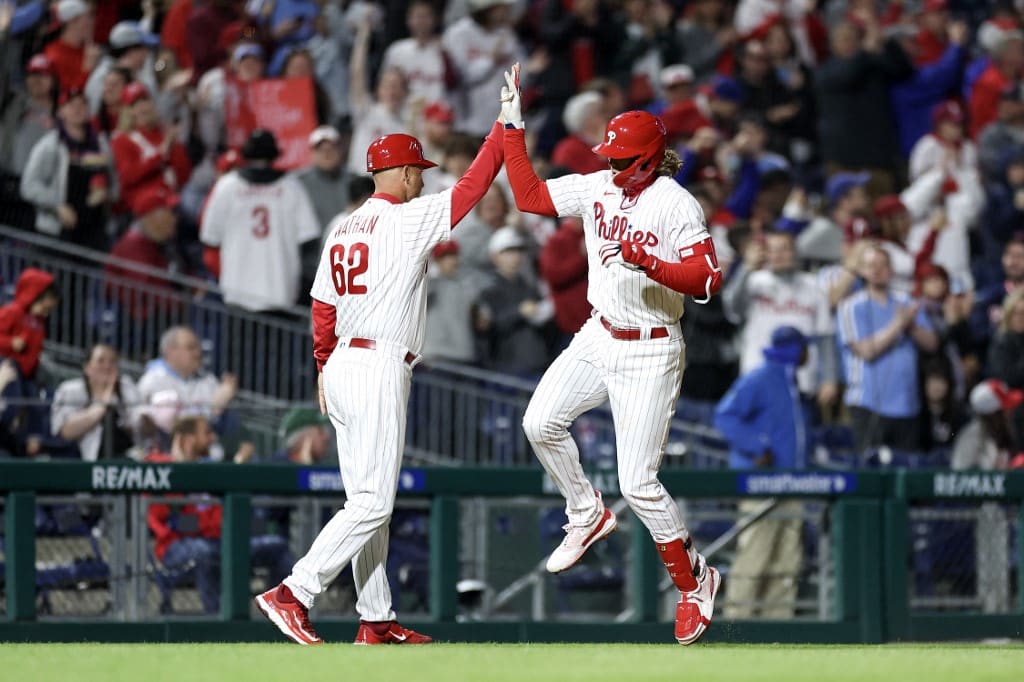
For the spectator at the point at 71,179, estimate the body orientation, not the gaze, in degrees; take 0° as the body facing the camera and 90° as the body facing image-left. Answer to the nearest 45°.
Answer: approximately 315°

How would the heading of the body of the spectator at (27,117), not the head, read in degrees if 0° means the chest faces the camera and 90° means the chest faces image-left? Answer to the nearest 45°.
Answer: approximately 315°

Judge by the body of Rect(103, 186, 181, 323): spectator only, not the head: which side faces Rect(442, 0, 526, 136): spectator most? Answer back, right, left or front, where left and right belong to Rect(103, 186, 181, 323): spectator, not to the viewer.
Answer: left

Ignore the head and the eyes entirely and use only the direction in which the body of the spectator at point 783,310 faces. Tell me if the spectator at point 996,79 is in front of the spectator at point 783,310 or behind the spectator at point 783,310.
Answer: behind

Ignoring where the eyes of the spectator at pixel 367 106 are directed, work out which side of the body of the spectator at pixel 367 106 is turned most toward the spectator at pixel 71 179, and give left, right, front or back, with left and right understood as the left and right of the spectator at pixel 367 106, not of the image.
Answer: right

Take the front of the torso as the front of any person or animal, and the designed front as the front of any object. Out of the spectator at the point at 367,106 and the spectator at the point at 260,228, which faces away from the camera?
the spectator at the point at 260,228

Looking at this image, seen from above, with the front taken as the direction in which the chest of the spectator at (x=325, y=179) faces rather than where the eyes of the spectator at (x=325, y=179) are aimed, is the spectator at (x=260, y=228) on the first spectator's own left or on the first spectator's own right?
on the first spectator's own right

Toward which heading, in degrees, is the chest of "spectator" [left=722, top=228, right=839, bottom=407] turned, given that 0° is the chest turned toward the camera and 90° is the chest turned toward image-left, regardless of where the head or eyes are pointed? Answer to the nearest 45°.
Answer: approximately 0°

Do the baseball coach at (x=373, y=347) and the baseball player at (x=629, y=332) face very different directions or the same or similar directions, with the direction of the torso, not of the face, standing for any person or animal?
very different directions
